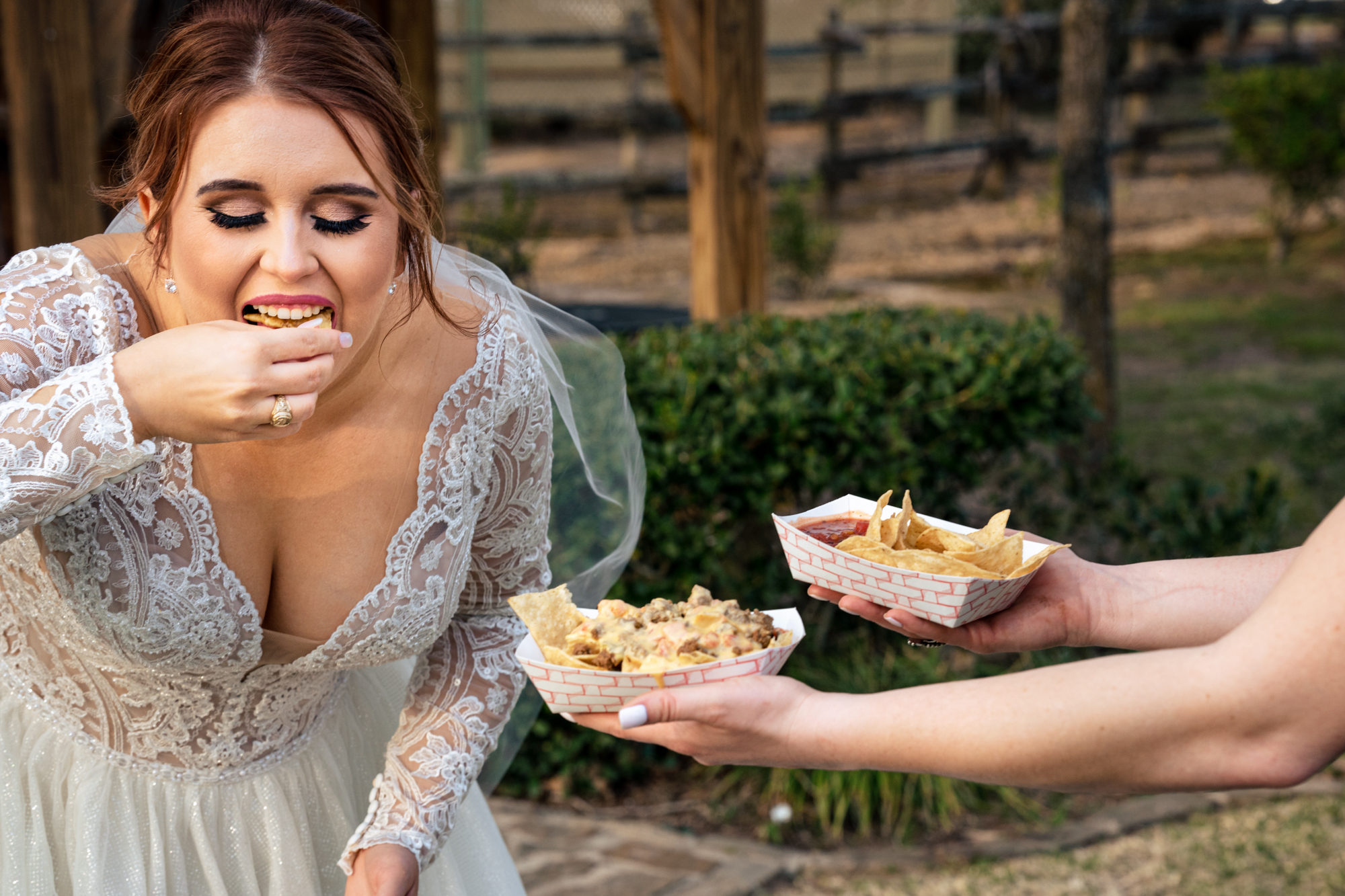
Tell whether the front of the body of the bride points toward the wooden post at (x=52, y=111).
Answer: no

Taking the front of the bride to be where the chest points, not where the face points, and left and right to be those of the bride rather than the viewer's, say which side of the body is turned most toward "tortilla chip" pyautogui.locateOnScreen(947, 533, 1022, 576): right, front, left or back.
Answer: left

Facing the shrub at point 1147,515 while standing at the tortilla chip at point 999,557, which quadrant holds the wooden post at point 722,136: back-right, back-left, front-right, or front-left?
front-left

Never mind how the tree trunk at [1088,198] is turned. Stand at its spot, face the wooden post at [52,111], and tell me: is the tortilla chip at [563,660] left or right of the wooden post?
left

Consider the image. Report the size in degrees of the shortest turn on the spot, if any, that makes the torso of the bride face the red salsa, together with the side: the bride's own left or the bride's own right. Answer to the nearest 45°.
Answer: approximately 90° to the bride's own left

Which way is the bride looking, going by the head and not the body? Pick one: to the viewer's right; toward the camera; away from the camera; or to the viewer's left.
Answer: toward the camera

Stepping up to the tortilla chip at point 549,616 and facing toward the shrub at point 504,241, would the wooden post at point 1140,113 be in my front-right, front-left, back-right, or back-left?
front-right

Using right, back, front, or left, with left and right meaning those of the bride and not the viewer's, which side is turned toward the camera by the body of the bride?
front

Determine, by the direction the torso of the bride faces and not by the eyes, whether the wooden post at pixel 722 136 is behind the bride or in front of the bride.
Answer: behind

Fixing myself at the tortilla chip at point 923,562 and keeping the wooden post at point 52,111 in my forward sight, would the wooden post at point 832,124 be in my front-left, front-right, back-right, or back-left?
front-right

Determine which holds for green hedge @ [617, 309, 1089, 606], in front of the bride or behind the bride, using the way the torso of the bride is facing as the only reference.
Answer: behind

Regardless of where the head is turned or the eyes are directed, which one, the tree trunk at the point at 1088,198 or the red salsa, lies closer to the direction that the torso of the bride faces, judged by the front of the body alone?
the red salsa

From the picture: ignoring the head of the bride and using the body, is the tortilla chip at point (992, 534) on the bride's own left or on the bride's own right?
on the bride's own left

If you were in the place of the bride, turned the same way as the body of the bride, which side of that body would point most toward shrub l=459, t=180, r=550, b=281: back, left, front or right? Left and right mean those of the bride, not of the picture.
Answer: back

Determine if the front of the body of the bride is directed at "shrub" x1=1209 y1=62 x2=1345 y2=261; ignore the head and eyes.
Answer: no

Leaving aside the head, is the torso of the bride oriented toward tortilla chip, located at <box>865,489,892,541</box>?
no

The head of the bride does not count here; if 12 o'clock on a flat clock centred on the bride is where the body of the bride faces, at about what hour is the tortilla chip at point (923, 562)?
The tortilla chip is roughly at 10 o'clock from the bride.
